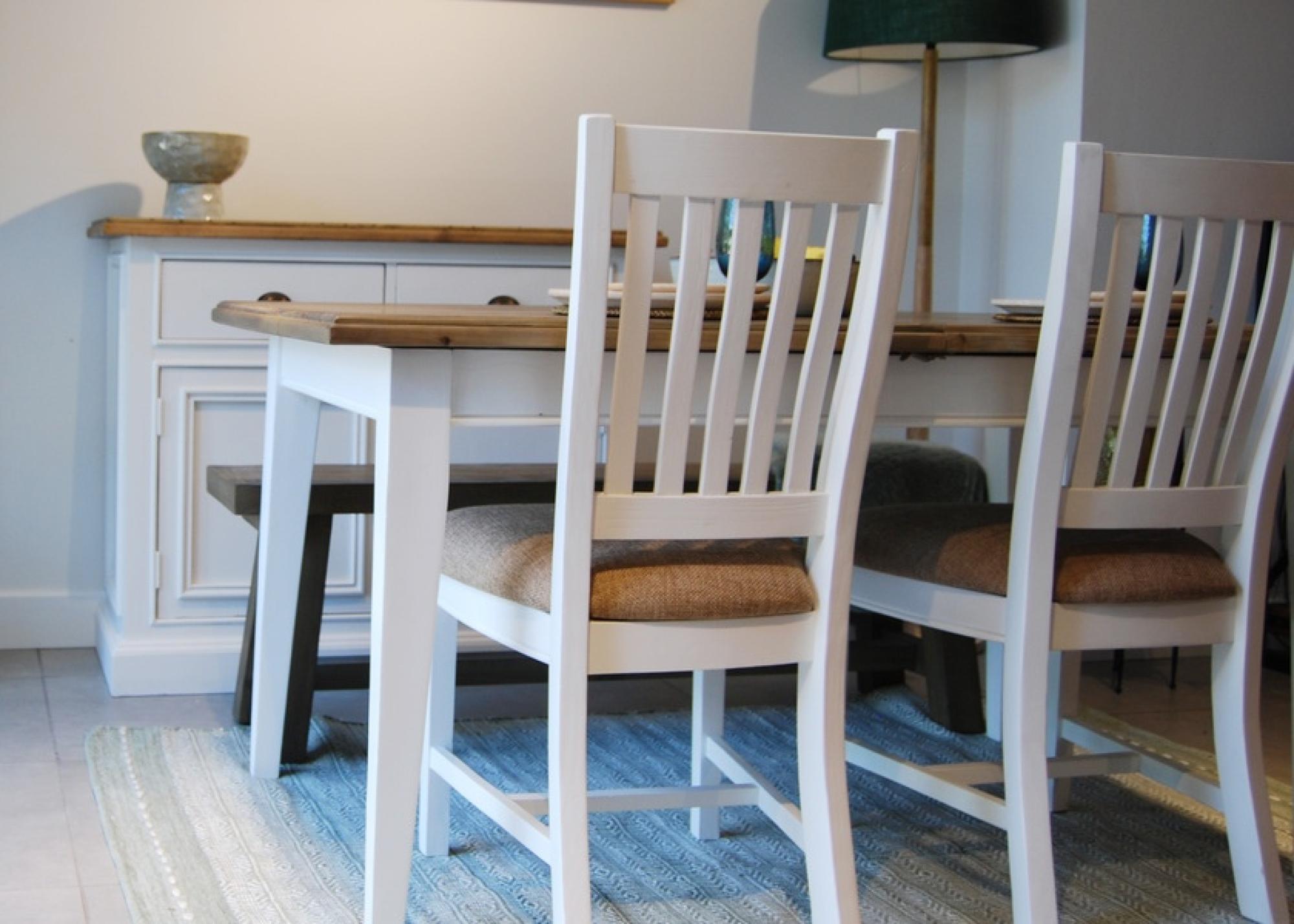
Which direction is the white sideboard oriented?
toward the camera

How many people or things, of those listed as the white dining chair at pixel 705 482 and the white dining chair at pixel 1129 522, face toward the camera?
0

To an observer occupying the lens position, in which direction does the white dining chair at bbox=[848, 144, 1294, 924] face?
facing away from the viewer and to the left of the viewer

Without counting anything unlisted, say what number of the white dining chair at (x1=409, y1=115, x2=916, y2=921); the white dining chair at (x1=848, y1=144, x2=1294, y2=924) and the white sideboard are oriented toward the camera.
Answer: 1

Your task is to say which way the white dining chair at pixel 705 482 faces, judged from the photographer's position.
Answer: facing away from the viewer and to the left of the viewer

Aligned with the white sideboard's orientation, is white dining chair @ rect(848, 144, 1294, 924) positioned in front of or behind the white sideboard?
in front

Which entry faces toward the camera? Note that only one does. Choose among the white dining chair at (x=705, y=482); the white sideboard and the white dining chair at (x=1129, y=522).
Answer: the white sideboard

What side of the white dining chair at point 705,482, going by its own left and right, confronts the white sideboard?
front
